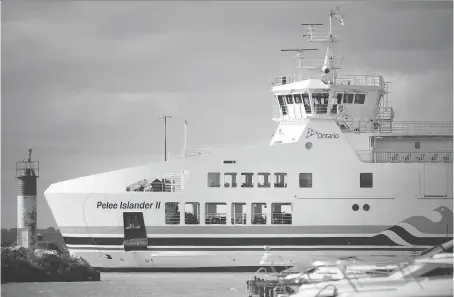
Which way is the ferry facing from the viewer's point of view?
to the viewer's left
